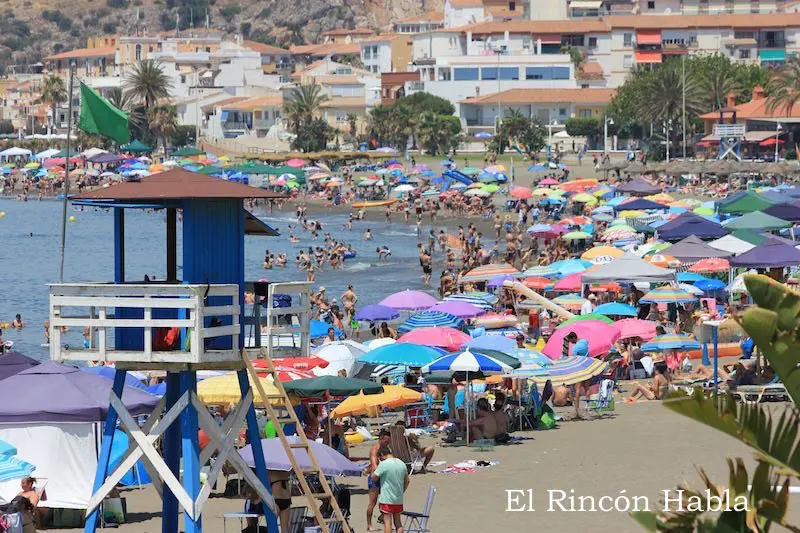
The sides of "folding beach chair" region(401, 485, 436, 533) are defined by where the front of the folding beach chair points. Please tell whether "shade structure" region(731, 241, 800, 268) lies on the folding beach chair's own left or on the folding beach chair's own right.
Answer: on the folding beach chair's own right

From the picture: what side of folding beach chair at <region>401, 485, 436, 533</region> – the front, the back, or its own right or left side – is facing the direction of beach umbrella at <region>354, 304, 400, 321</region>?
right

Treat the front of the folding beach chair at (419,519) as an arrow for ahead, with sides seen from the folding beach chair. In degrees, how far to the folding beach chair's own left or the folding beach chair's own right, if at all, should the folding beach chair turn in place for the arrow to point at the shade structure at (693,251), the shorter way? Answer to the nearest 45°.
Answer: approximately 90° to the folding beach chair's own right

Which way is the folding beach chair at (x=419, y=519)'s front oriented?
to the viewer's left

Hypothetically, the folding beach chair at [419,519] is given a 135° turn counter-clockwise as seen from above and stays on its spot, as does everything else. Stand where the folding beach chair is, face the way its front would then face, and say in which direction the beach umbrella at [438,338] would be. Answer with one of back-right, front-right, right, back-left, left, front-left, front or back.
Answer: back-left

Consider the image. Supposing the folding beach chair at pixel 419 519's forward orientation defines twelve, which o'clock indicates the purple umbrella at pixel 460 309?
The purple umbrella is roughly at 3 o'clock from the folding beach chair.

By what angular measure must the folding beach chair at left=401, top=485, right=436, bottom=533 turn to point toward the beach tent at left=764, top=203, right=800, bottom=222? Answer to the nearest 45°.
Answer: approximately 90° to its right

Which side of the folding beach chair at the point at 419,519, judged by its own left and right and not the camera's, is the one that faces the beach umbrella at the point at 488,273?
right
